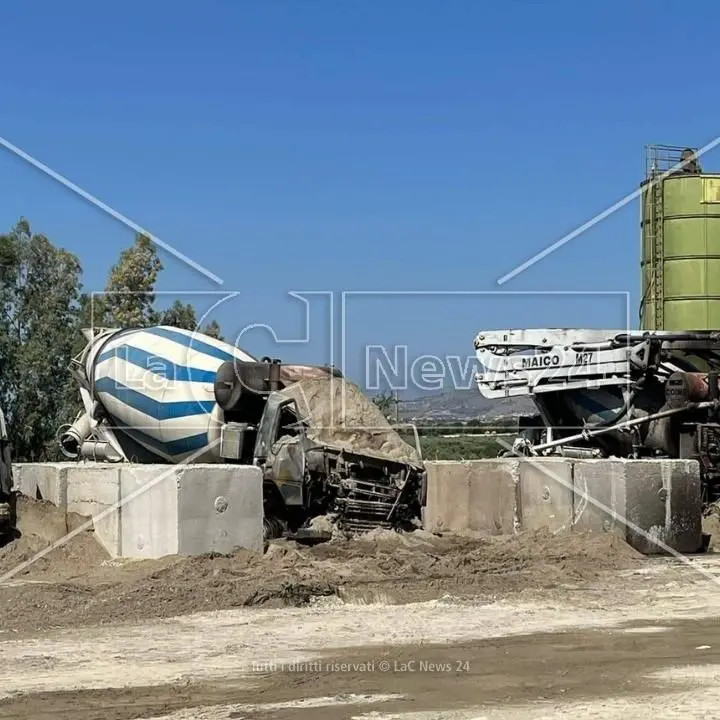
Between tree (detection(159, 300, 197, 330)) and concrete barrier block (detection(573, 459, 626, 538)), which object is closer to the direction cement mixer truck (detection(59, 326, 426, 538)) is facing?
the concrete barrier block

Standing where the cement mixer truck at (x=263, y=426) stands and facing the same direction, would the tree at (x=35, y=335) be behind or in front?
behind

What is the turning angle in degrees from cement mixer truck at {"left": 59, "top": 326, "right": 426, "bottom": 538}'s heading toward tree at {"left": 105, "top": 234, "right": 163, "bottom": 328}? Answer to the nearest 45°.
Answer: approximately 135° to its left

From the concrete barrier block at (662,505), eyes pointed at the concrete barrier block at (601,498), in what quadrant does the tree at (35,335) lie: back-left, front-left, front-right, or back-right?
front-right

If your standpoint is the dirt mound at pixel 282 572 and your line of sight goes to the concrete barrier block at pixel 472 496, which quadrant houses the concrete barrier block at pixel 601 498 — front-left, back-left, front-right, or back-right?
front-right

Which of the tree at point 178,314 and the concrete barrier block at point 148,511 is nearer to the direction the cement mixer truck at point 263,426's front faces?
the concrete barrier block

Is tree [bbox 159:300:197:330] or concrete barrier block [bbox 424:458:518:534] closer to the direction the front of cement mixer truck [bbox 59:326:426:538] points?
the concrete barrier block

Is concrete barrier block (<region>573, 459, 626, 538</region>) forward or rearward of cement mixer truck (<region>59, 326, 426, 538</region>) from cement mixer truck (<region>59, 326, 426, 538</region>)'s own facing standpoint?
forward

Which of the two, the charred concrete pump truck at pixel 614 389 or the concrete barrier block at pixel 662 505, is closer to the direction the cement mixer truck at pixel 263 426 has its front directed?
the concrete barrier block

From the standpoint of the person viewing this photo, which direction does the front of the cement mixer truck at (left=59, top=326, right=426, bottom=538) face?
facing the viewer and to the right of the viewer
